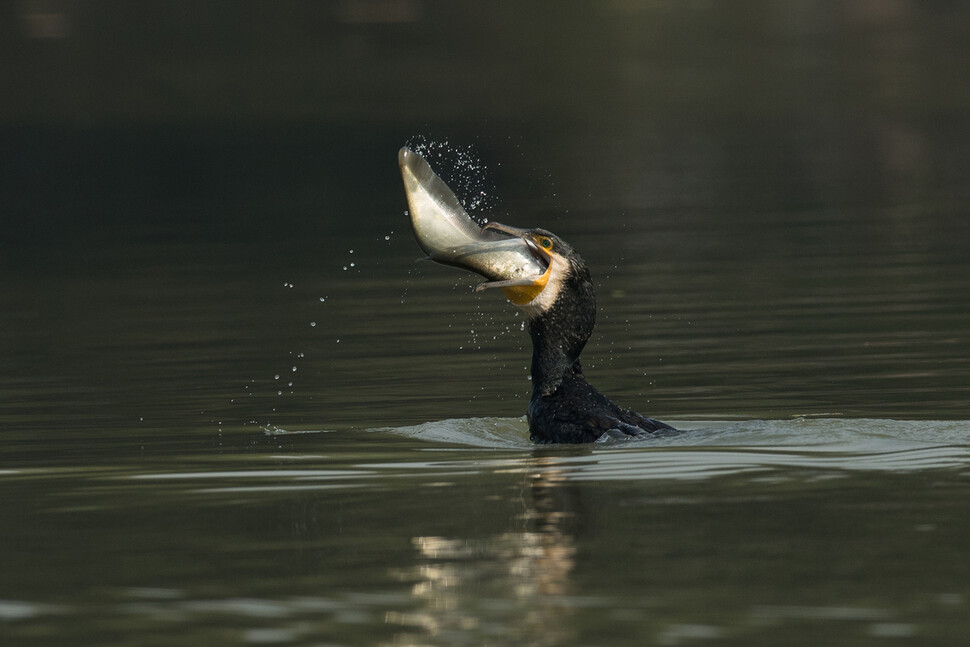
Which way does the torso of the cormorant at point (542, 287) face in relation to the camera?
to the viewer's left
